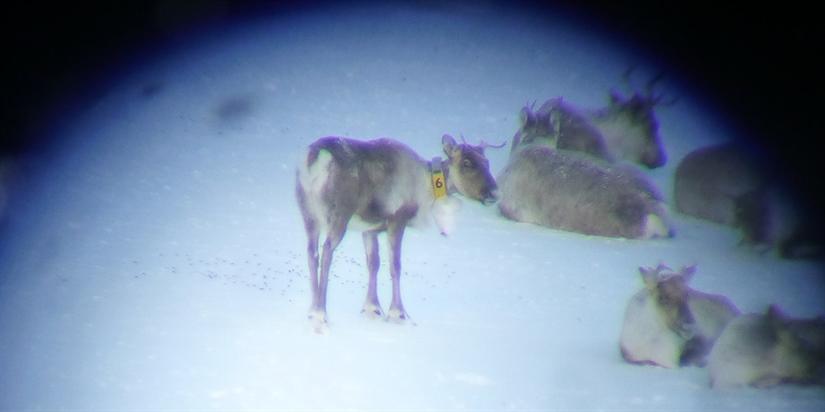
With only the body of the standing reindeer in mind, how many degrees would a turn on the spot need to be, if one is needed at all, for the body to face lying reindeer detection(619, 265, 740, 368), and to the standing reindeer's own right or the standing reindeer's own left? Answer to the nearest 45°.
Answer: approximately 45° to the standing reindeer's own right

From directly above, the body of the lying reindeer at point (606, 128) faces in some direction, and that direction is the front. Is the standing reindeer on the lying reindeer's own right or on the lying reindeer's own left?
on the lying reindeer's own right

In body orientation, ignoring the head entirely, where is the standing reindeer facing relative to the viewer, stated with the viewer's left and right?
facing away from the viewer and to the right of the viewer

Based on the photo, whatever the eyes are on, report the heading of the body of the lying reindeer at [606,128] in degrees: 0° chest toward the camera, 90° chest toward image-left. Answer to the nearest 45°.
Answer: approximately 270°

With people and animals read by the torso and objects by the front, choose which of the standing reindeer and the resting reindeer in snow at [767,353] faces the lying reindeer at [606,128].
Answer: the standing reindeer

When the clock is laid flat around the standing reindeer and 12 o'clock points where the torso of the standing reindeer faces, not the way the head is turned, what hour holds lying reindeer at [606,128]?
The lying reindeer is roughly at 12 o'clock from the standing reindeer.

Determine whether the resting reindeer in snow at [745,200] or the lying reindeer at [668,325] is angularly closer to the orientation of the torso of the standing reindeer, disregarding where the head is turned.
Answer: the resting reindeer in snow

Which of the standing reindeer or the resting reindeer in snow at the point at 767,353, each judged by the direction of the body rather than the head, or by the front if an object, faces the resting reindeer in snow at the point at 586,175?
the standing reindeer

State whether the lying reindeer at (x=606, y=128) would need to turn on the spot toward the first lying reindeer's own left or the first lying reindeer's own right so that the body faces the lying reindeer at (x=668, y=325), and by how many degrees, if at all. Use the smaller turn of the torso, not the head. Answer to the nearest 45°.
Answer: approximately 90° to the first lying reindeer's own right
